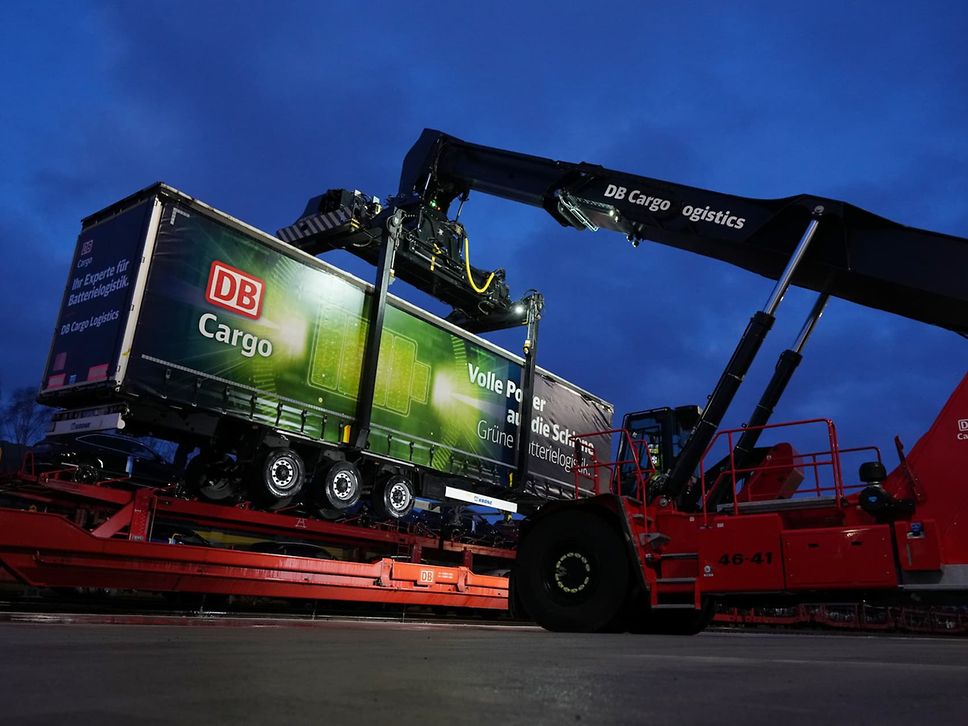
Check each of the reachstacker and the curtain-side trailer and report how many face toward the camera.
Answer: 0

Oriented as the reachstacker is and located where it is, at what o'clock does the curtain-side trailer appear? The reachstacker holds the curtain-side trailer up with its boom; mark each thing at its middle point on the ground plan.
The curtain-side trailer is roughly at 11 o'clock from the reachstacker.

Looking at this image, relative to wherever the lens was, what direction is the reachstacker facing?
facing away from the viewer and to the left of the viewer

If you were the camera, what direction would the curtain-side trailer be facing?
facing away from the viewer and to the right of the viewer

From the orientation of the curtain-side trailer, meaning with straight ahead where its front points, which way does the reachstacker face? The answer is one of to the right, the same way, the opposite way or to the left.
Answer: to the left
